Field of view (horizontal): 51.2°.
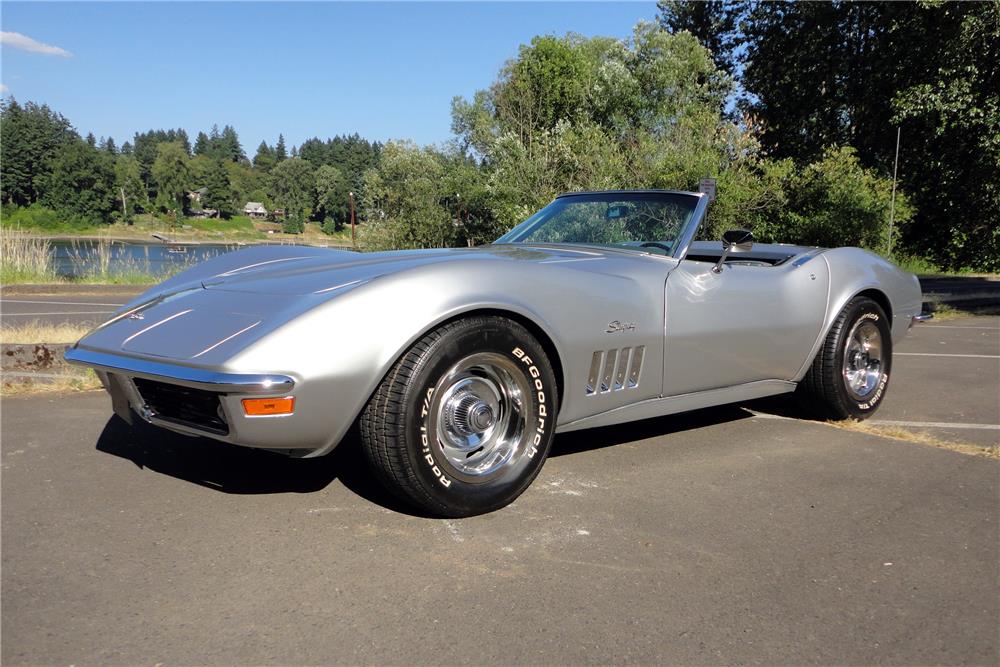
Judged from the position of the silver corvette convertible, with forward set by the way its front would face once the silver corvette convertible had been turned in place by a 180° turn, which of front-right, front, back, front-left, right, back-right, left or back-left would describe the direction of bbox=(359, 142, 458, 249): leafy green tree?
front-left

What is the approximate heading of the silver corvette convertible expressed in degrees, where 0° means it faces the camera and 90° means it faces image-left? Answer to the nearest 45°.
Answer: approximately 45°

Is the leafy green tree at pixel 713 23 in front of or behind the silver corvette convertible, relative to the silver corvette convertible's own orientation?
behind

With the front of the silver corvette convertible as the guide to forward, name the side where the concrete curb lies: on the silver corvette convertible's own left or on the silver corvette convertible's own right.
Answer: on the silver corvette convertible's own right
